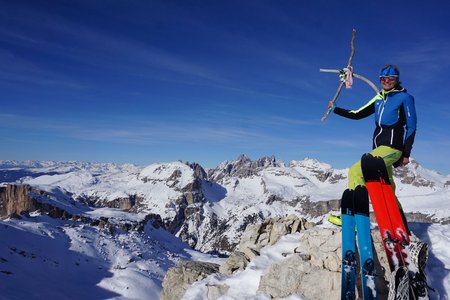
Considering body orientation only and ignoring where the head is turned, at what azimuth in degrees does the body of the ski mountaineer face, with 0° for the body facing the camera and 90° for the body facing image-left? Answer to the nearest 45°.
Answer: approximately 45°

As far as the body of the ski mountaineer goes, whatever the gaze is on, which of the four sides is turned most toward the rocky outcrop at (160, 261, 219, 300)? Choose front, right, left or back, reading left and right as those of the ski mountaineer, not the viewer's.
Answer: right

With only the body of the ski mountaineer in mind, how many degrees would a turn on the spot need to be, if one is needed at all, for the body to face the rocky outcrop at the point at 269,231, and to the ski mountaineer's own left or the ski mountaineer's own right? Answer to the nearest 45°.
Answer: approximately 90° to the ski mountaineer's own right
